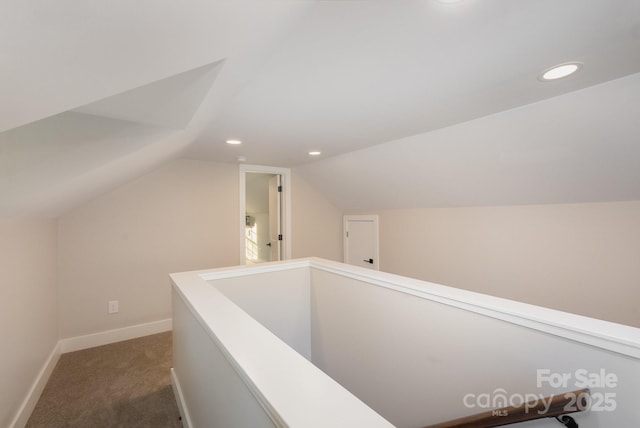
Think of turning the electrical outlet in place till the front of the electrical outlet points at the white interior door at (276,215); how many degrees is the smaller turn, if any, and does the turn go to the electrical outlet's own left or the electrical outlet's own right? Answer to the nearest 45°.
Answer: approximately 90° to the electrical outlet's own left

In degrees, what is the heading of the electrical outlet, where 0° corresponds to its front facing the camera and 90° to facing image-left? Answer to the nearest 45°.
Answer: approximately 0°

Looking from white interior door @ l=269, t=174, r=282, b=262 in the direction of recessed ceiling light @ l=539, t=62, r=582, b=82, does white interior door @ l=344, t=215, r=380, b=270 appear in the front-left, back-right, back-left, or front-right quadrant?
front-left

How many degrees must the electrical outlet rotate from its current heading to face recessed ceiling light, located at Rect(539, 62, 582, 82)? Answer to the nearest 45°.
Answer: approximately 45° to its left

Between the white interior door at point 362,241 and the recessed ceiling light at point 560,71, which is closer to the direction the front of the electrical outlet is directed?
the recessed ceiling light

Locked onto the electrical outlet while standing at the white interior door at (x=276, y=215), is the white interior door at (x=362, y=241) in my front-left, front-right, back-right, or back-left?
back-left

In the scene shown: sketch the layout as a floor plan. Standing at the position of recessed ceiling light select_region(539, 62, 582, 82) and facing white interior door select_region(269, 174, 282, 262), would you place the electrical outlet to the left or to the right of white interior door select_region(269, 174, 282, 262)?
left

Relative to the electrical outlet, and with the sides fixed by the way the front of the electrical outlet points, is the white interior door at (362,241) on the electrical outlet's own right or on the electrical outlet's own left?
on the electrical outlet's own left

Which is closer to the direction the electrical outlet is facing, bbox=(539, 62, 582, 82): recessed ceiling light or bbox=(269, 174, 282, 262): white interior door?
the recessed ceiling light

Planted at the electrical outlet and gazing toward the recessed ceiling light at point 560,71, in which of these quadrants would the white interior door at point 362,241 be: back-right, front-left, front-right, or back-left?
front-left
